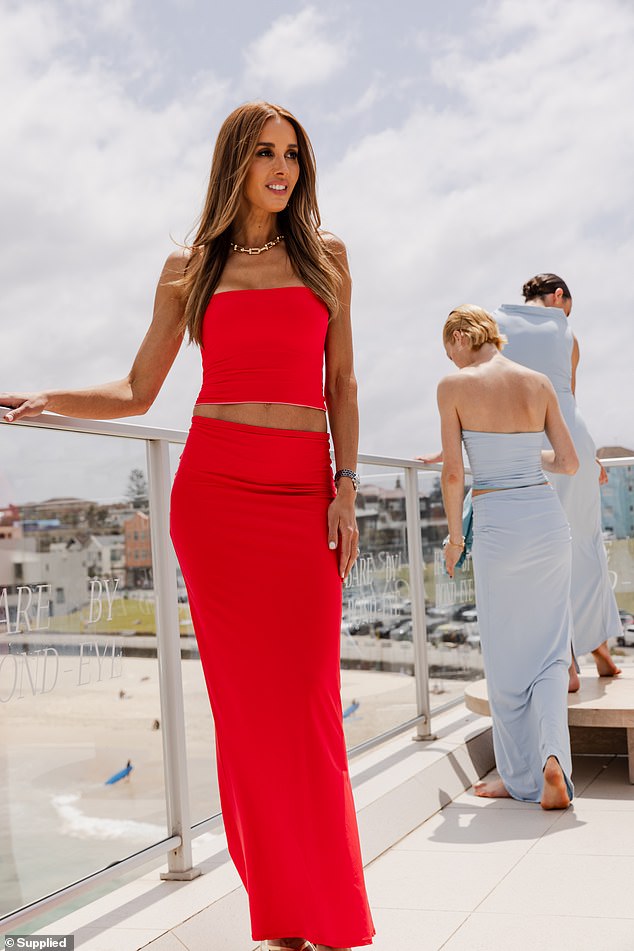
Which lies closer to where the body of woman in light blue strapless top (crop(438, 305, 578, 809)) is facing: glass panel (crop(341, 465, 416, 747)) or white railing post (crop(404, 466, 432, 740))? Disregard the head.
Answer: the white railing post

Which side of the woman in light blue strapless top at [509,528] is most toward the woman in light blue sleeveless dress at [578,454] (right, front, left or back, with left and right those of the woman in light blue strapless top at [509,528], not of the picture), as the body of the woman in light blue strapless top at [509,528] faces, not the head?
front

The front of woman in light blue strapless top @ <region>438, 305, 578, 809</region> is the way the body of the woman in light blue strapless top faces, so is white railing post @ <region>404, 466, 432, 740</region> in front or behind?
in front

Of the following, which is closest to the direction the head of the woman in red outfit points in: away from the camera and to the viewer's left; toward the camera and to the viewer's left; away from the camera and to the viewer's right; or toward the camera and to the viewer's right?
toward the camera and to the viewer's right

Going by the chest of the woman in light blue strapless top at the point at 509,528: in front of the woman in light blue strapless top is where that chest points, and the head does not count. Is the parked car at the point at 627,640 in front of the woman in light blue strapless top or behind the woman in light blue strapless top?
in front

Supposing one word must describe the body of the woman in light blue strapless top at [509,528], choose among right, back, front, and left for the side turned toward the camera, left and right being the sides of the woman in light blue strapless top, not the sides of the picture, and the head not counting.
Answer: back

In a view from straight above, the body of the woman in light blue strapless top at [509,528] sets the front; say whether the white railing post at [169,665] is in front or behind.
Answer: behind

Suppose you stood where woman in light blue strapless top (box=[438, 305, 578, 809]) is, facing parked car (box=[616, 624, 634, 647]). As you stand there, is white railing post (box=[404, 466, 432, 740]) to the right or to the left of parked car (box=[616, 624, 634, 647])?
left
